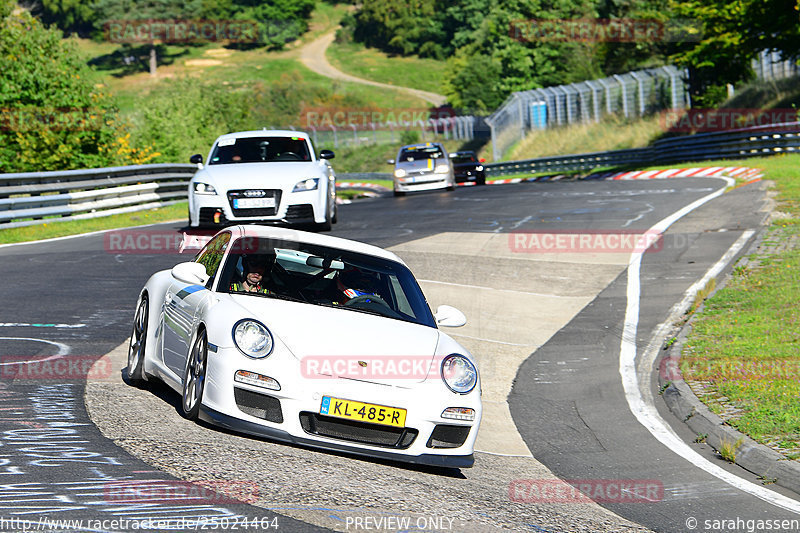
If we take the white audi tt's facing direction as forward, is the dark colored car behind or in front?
behind

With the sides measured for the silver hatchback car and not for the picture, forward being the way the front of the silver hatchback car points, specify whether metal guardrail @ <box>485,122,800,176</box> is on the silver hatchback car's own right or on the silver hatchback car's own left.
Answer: on the silver hatchback car's own left

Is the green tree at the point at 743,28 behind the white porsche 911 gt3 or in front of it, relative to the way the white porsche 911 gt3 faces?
behind

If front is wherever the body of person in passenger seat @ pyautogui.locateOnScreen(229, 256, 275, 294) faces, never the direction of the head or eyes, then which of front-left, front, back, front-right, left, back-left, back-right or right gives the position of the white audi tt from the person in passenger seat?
back

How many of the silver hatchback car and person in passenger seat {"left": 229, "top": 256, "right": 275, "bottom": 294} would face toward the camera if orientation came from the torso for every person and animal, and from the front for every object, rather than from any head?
2

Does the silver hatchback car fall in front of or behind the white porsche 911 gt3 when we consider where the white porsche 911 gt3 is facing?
behind

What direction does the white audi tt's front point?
toward the camera

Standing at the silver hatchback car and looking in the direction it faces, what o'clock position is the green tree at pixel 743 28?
The green tree is roughly at 8 o'clock from the silver hatchback car.

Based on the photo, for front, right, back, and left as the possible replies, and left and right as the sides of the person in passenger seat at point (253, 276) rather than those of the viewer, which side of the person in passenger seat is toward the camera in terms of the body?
front

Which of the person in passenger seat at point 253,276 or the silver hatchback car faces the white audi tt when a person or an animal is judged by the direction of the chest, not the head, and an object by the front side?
the silver hatchback car

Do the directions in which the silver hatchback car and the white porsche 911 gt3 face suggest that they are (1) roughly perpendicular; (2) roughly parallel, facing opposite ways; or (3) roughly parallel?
roughly parallel

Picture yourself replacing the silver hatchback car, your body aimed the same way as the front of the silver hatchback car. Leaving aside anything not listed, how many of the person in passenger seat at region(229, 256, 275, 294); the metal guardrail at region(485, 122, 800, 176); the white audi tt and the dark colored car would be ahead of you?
2

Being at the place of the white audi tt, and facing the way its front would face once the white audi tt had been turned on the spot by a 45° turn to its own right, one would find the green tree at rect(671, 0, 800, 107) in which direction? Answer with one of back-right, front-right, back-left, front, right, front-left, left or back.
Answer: back

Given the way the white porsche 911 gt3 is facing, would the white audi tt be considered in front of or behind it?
behind
